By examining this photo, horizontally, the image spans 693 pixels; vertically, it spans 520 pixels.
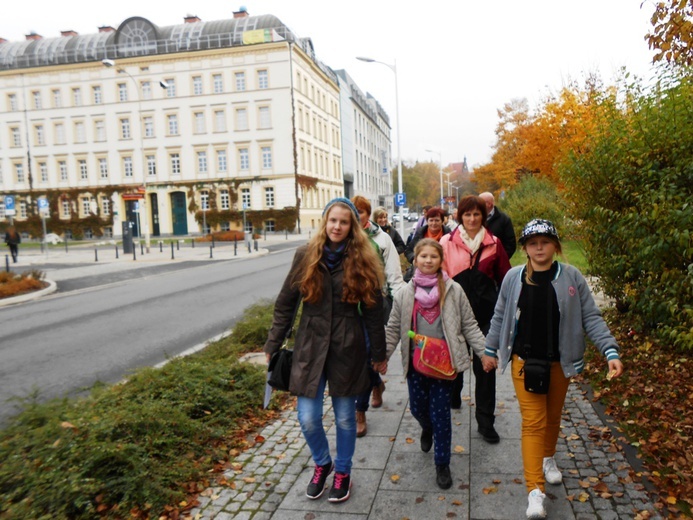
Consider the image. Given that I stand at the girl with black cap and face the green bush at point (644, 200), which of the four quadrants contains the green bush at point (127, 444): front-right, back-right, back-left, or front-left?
back-left

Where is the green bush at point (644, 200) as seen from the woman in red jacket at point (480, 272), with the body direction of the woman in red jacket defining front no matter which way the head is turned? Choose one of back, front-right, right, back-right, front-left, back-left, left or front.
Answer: back-left

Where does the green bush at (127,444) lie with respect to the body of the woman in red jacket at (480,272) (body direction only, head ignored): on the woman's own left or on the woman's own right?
on the woman's own right

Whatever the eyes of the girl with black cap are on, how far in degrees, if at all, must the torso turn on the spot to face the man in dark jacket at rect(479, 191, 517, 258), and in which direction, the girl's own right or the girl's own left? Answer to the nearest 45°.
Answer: approximately 180°

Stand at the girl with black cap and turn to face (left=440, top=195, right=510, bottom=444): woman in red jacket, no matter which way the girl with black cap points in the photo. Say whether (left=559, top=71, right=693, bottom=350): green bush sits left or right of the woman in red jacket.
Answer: right

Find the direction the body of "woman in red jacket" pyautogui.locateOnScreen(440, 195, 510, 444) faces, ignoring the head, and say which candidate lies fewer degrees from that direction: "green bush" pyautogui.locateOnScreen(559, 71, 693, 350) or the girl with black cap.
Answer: the girl with black cap

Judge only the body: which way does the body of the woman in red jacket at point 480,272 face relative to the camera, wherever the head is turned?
toward the camera

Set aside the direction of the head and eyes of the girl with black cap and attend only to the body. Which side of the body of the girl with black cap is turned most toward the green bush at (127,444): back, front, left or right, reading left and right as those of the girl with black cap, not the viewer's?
right

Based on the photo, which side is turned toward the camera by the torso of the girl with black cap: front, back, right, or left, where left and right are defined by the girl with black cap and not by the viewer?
front

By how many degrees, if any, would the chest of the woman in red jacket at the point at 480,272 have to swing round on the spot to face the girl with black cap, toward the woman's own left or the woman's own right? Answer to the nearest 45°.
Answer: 0° — they already face them

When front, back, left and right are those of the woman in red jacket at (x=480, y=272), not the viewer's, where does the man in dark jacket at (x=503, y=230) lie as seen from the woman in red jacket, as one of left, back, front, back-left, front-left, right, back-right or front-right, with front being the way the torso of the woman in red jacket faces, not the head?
back

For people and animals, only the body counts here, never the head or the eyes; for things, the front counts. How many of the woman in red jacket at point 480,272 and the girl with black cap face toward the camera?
2
